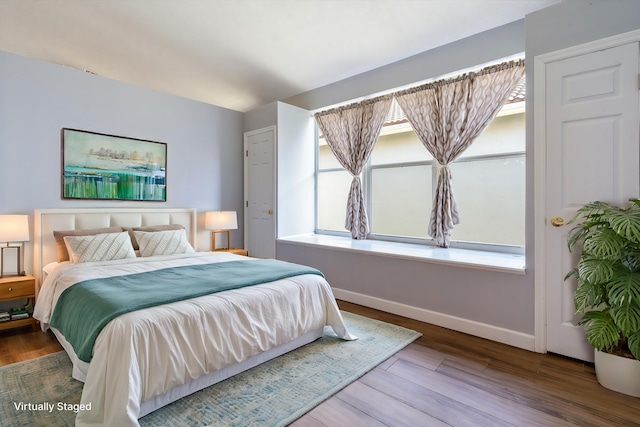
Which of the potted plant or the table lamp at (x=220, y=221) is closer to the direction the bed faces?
the potted plant

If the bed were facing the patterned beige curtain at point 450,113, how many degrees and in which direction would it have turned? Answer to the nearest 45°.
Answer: approximately 45° to its left

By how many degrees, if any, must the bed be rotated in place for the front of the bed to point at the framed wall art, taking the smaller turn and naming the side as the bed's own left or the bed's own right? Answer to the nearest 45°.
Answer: approximately 135° to the bed's own left

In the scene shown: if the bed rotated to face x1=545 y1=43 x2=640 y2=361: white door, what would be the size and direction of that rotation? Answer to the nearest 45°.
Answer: approximately 45° to its left

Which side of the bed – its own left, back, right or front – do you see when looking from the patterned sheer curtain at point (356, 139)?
left

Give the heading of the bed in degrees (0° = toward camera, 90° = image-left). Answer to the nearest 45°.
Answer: approximately 315°

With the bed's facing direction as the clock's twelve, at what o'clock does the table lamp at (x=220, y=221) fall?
The table lamp is roughly at 8 o'clock from the bed.

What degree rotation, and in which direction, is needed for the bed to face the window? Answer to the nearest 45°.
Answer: approximately 45° to its left
